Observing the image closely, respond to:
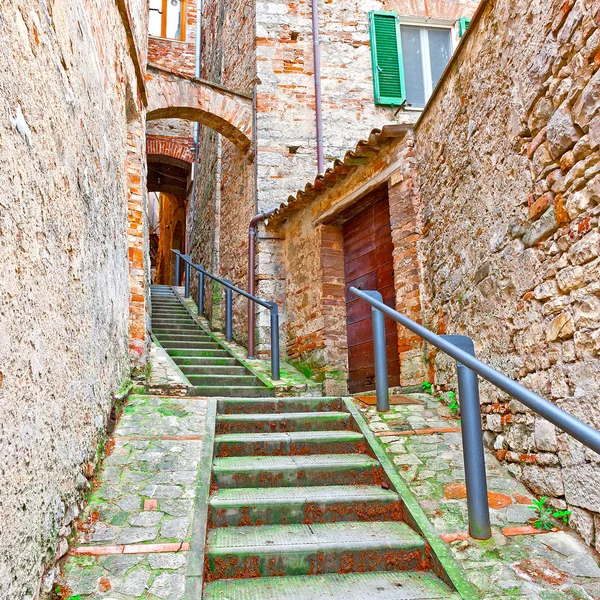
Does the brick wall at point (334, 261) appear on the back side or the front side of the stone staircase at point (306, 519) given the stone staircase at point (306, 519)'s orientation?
on the back side

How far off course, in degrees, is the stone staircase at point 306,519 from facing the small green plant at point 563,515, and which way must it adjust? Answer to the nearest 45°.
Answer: approximately 90° to its left

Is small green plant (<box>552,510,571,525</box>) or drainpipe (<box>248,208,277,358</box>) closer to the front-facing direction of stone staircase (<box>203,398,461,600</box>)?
the small green plant

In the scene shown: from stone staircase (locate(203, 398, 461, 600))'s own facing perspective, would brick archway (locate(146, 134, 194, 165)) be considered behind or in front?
behind

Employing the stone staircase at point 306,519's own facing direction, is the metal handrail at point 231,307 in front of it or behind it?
behind

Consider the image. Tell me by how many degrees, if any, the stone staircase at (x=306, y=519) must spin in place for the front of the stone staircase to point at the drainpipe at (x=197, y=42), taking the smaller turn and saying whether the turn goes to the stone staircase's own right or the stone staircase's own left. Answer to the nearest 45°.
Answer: approximately 180°

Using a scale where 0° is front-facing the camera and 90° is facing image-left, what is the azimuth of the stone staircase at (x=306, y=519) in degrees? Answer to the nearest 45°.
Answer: approximately 0°

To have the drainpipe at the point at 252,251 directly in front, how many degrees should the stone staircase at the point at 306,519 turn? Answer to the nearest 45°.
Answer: approximately 180°
